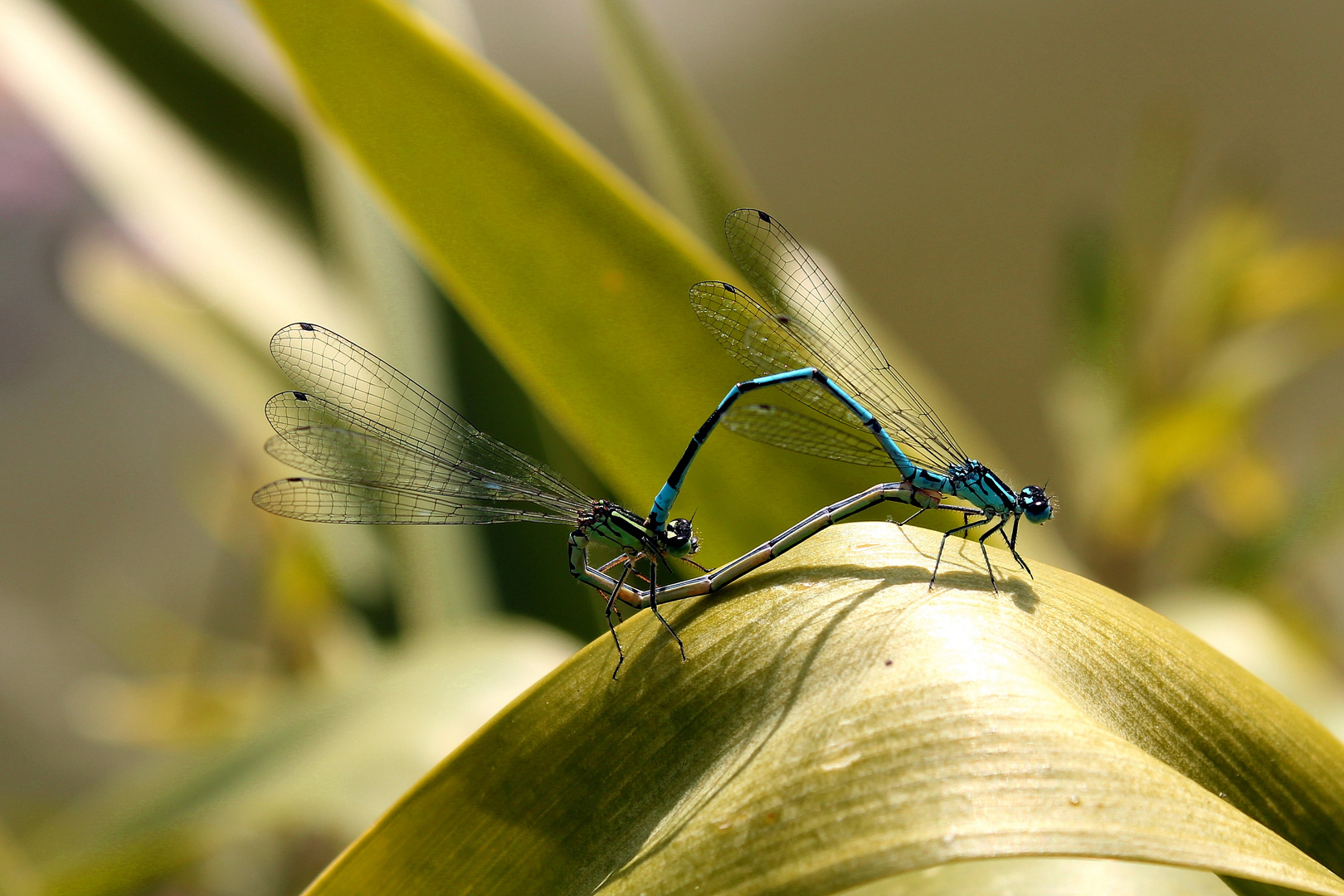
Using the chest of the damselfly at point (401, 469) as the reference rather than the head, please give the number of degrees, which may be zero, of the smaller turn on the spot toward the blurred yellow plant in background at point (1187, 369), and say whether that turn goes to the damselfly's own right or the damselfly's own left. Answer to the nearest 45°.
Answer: approximately 45° to the damselfly's own left

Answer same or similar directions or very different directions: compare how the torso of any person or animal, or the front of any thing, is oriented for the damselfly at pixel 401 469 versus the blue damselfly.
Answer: same or similar directions

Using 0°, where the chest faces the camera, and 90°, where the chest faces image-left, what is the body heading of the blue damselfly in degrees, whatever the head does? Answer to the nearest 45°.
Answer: approximately 270°

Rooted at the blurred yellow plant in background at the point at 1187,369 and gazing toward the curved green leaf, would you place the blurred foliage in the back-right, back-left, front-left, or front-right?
front-right

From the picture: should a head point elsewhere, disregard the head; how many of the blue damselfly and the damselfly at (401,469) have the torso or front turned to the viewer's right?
2

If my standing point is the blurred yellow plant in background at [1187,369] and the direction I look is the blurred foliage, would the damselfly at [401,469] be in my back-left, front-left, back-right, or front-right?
front-left

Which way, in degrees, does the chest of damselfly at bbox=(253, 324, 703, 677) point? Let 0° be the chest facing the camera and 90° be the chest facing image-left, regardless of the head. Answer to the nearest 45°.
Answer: approximately 270°
